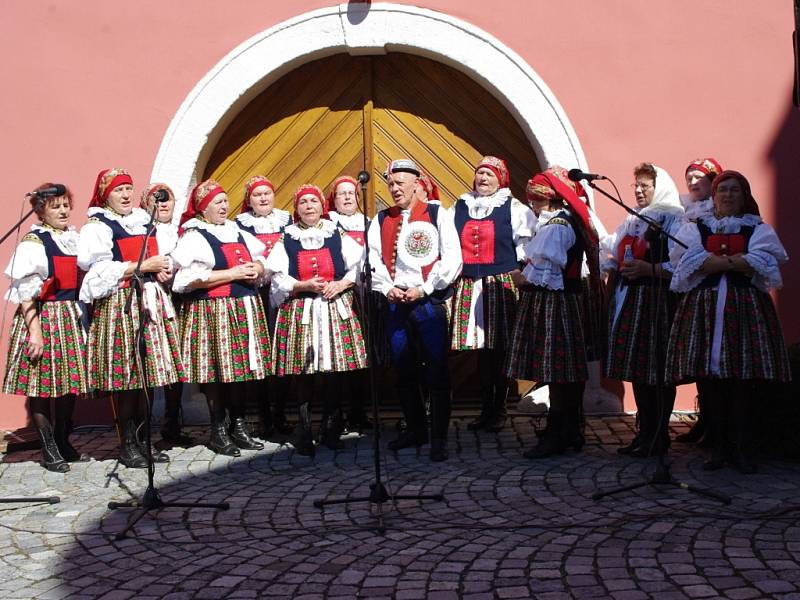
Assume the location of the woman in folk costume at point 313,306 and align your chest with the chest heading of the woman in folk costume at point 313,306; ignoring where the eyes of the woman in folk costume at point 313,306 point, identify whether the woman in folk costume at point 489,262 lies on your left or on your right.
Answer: on your left

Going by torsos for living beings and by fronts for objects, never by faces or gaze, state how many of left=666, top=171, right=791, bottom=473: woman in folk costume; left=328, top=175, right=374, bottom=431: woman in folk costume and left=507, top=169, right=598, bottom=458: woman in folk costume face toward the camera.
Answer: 2

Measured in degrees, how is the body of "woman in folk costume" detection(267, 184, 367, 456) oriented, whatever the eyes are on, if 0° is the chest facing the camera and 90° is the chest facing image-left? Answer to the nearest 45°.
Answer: approximately 0°

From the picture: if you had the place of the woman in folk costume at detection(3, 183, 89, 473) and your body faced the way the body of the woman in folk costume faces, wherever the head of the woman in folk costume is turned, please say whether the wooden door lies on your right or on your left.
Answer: on your left

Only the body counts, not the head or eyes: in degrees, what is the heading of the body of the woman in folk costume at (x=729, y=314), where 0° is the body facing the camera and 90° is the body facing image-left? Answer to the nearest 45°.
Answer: approximately 0°

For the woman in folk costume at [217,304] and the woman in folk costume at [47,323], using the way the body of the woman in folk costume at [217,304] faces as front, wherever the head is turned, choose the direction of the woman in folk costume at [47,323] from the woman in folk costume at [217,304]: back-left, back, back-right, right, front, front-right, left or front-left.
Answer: back-right

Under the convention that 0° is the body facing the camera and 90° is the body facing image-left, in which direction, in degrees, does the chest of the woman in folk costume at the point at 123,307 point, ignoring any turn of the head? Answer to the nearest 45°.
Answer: approximately 315°

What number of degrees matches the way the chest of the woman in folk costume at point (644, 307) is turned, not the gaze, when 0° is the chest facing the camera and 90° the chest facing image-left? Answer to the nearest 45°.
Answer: approximately 45°
